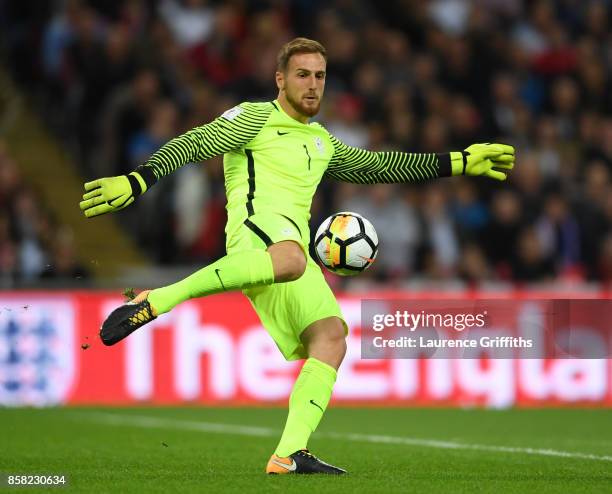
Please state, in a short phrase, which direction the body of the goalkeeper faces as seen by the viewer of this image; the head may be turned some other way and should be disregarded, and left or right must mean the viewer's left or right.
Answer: facing the viewer and to the right of the viewer

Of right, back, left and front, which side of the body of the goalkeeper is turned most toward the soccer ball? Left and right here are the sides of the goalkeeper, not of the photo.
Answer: front

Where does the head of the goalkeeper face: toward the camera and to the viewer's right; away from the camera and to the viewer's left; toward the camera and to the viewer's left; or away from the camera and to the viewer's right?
toward the camera and to the viewer's right
